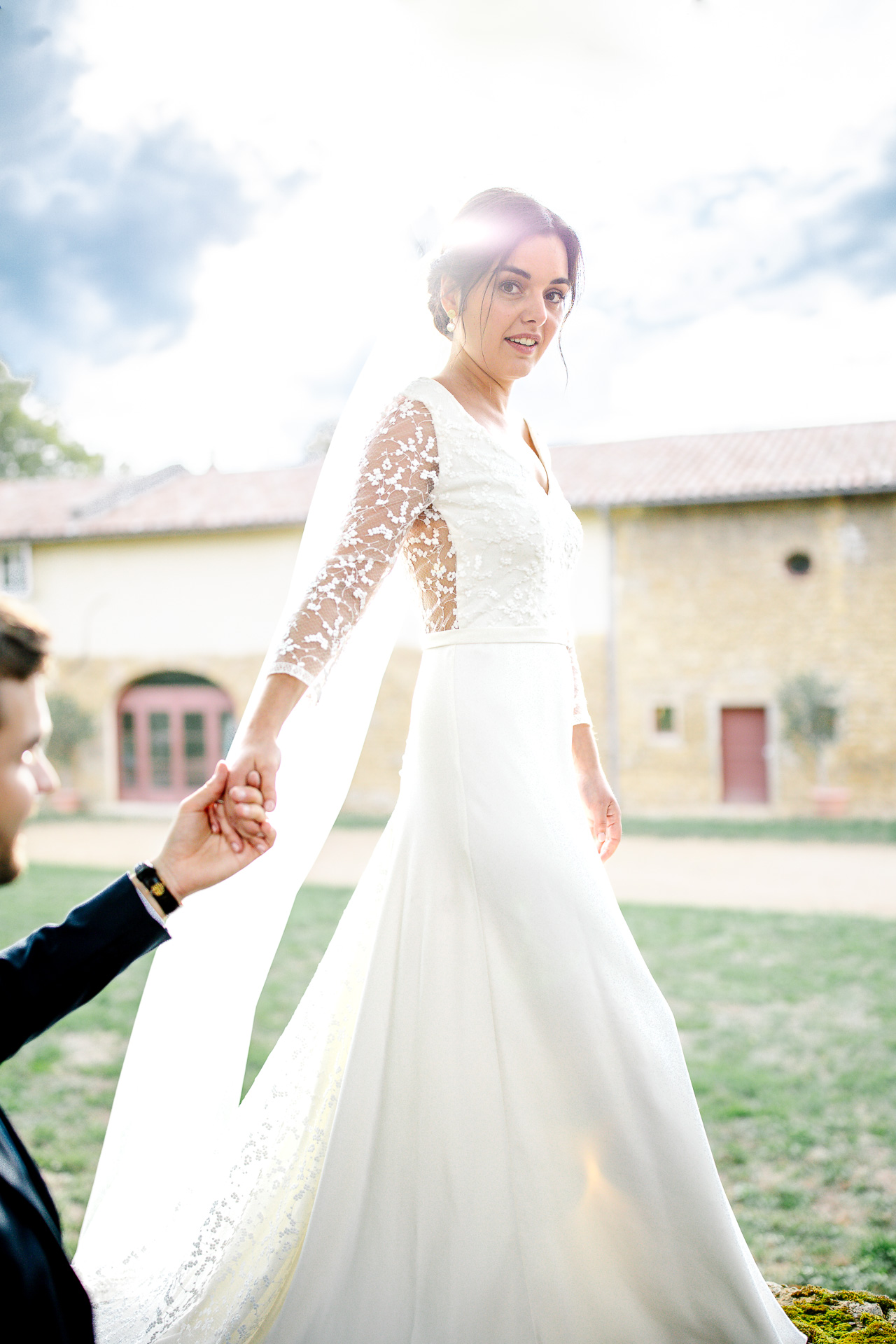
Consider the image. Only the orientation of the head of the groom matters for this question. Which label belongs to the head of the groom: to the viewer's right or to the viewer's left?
to the viewer's right

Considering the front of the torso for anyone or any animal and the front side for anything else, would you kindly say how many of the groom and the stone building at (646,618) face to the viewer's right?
1

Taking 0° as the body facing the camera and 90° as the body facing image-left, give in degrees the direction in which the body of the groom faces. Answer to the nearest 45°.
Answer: approximately 270°

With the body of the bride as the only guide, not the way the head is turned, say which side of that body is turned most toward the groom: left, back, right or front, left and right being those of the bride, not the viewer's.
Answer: right

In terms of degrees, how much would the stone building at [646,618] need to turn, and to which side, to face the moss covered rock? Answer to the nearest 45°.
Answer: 0° — it already faces it

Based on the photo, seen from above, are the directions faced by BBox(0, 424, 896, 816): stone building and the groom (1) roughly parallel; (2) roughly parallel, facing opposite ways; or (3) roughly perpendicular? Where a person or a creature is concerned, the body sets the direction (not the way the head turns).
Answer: roughly perpendicular

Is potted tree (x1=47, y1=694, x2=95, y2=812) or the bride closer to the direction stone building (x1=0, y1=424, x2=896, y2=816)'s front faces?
the bride

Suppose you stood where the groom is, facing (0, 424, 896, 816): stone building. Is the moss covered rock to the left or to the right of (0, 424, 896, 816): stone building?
right

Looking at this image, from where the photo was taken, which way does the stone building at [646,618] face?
toward the camera

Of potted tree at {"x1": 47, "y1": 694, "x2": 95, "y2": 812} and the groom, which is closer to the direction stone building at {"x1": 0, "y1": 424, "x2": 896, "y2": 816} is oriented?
the groom

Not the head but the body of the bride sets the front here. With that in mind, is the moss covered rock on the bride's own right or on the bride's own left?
on the bride's own left

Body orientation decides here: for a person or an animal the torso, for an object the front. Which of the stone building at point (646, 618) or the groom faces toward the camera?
the stone building
